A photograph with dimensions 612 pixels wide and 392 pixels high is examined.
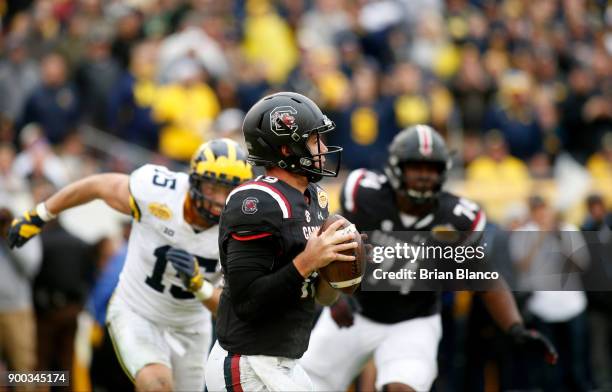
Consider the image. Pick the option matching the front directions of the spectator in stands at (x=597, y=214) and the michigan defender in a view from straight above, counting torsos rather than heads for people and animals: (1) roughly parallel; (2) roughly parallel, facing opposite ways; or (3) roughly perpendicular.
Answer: roughly perpendicular

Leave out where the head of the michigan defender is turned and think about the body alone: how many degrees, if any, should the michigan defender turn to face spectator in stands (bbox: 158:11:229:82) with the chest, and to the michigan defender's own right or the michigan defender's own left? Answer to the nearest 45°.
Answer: approximately 135° to the michigan defender's own left

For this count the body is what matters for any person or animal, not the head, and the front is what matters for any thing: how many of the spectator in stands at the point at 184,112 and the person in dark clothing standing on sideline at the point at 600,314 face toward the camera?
2

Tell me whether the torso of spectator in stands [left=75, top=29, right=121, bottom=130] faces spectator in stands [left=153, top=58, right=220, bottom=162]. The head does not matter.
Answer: no

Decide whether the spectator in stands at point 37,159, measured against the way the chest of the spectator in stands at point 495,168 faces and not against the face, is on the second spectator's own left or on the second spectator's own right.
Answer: on the second spectator's own right

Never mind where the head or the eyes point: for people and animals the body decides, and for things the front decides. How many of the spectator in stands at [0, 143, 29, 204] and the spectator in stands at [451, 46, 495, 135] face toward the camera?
2

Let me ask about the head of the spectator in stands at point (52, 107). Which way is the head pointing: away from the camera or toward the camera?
toward the camera

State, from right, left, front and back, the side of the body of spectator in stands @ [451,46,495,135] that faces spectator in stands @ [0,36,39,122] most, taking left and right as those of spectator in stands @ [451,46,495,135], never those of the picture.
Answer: right

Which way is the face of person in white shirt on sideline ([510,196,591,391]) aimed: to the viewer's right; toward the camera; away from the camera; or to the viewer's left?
toward the camera

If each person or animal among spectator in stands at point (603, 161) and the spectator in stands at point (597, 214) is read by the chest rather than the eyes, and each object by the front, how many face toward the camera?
2

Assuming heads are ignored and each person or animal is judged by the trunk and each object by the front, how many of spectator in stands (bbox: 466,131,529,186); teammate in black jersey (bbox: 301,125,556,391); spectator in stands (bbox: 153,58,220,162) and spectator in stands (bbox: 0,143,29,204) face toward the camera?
4

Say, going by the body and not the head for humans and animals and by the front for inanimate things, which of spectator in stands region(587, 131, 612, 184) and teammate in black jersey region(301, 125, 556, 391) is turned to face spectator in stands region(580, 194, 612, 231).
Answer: spectator in stands region(587, 131, 612, 184)

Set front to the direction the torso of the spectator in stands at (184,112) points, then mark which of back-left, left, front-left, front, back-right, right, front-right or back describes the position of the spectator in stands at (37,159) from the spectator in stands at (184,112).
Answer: right

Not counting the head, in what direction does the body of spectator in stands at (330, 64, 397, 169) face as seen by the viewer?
toward the camera

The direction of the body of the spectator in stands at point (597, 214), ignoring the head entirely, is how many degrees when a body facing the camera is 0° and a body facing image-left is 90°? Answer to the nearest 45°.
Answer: approximately 0°
